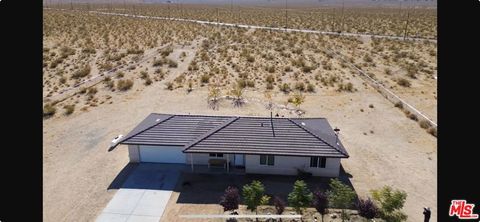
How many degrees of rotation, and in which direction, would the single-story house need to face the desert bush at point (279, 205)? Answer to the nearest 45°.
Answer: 0° — it already faces it

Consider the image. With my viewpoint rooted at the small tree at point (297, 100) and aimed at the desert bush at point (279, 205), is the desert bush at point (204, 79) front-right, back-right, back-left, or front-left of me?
back-right

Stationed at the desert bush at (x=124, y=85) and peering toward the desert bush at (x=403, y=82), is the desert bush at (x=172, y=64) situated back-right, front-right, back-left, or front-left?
front-left

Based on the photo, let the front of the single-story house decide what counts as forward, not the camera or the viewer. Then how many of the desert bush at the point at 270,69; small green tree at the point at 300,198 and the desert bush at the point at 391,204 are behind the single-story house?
1

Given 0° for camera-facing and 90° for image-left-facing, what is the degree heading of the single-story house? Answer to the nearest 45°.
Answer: approximately 0°

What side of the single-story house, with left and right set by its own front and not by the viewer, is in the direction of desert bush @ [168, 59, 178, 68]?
back

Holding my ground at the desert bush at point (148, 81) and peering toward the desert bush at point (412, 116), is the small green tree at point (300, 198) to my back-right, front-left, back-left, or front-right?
front-right

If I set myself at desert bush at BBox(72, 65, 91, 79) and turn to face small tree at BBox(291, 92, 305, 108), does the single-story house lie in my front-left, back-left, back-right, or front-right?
front-right

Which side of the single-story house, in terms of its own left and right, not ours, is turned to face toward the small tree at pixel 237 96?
back

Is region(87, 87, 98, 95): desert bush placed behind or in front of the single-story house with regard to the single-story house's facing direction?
behind
